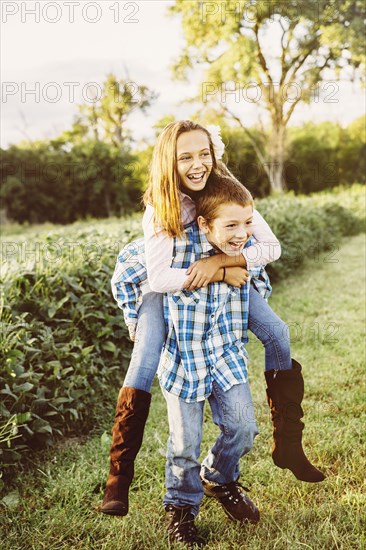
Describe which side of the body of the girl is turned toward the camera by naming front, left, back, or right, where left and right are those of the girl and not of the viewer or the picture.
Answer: front

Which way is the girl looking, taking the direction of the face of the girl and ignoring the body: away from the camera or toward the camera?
toward the camera

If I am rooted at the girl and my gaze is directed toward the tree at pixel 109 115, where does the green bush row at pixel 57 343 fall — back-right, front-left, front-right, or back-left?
front-left

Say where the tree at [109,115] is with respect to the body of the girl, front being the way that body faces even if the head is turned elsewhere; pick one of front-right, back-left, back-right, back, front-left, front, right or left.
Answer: back

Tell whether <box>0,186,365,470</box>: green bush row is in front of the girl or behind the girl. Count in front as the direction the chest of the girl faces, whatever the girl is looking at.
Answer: behind

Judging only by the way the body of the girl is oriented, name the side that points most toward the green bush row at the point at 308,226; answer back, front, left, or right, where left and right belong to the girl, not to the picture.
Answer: back
